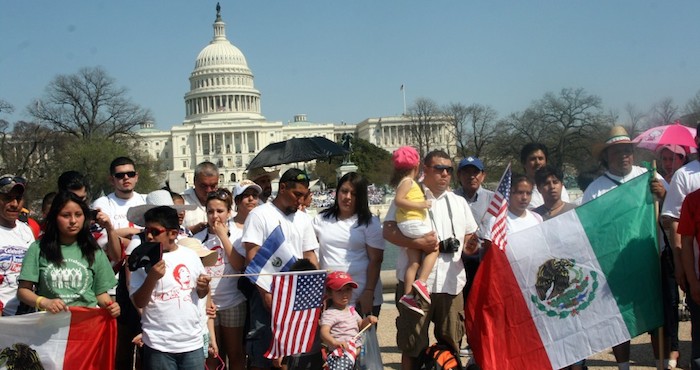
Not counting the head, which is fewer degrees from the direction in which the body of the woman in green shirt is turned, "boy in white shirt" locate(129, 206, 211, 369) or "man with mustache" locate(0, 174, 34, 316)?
the boy in white shirt

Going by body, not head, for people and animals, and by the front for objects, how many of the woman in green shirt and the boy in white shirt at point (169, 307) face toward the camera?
2

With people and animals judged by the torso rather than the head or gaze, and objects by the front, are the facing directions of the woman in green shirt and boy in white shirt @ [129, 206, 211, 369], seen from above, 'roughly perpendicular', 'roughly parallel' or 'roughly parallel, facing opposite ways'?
roughly parallel

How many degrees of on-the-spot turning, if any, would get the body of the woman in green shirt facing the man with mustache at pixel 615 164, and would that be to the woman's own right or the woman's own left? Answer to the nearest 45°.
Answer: approximately 90° to the woman's own left

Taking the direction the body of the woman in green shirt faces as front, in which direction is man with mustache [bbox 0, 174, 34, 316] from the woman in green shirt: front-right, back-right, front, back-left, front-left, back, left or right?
back-right

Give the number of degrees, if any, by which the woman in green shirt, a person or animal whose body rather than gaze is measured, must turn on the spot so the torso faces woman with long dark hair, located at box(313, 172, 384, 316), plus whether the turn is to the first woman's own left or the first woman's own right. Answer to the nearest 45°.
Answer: approximately 90° to the first woman's own left

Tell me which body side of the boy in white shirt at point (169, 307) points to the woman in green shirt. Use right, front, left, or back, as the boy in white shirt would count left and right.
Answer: right

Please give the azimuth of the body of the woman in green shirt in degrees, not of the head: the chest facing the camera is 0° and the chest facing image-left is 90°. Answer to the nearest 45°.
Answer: approximately 0°

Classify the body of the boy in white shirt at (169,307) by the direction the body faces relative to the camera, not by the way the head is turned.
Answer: toward the camera

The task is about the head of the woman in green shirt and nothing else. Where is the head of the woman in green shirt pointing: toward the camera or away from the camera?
toward the camera
